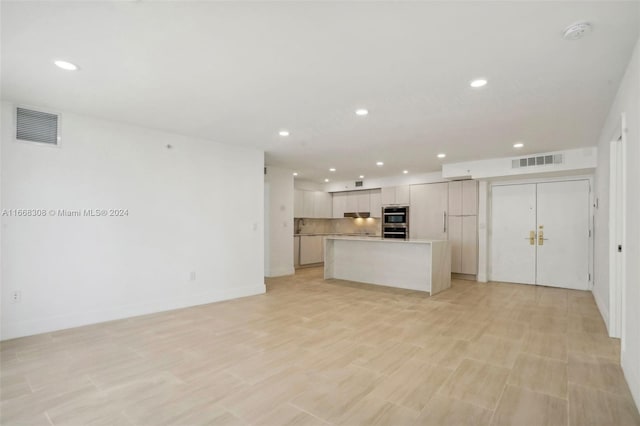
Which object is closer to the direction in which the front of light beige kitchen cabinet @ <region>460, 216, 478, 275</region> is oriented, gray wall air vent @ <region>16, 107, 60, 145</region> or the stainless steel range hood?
the gray wall air vent

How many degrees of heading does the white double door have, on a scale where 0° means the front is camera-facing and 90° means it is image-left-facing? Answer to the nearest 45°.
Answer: approximately 0°

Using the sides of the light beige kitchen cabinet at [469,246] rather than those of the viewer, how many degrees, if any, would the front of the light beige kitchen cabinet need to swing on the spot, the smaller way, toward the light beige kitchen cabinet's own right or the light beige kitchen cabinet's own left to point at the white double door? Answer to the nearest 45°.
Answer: approximately 90° to the light beige kitchen cabinet's own left

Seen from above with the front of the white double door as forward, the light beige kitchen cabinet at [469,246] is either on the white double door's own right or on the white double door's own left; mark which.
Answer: on the white double door's own right

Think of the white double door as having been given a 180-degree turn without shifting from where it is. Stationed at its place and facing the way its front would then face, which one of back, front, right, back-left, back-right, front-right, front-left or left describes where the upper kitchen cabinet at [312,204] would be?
left

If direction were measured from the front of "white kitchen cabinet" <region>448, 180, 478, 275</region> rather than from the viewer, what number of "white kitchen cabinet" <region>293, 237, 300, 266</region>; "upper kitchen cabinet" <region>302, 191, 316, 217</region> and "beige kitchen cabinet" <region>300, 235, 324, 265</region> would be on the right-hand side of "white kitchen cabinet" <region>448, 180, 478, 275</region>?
3

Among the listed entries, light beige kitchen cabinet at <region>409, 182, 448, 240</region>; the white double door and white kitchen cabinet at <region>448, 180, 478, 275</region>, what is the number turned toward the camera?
3

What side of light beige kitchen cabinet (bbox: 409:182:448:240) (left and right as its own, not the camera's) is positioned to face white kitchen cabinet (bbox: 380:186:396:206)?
right

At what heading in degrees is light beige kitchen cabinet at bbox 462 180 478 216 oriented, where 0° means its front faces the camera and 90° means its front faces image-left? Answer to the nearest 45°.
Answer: approximately 0°

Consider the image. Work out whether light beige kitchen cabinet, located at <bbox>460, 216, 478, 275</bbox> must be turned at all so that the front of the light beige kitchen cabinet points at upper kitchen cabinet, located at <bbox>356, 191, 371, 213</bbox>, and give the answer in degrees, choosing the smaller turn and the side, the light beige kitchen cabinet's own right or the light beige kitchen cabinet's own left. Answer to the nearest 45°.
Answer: approximately 135° to the light beige kitchen cabinet's own right

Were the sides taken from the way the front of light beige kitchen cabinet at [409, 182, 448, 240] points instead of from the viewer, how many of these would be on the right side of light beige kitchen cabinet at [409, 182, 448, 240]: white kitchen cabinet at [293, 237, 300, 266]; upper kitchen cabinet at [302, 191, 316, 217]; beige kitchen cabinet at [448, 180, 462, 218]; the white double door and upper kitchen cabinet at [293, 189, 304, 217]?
3

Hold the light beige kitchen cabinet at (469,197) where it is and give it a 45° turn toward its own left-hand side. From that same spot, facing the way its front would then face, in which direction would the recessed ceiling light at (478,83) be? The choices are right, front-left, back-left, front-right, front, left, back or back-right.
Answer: front-right
